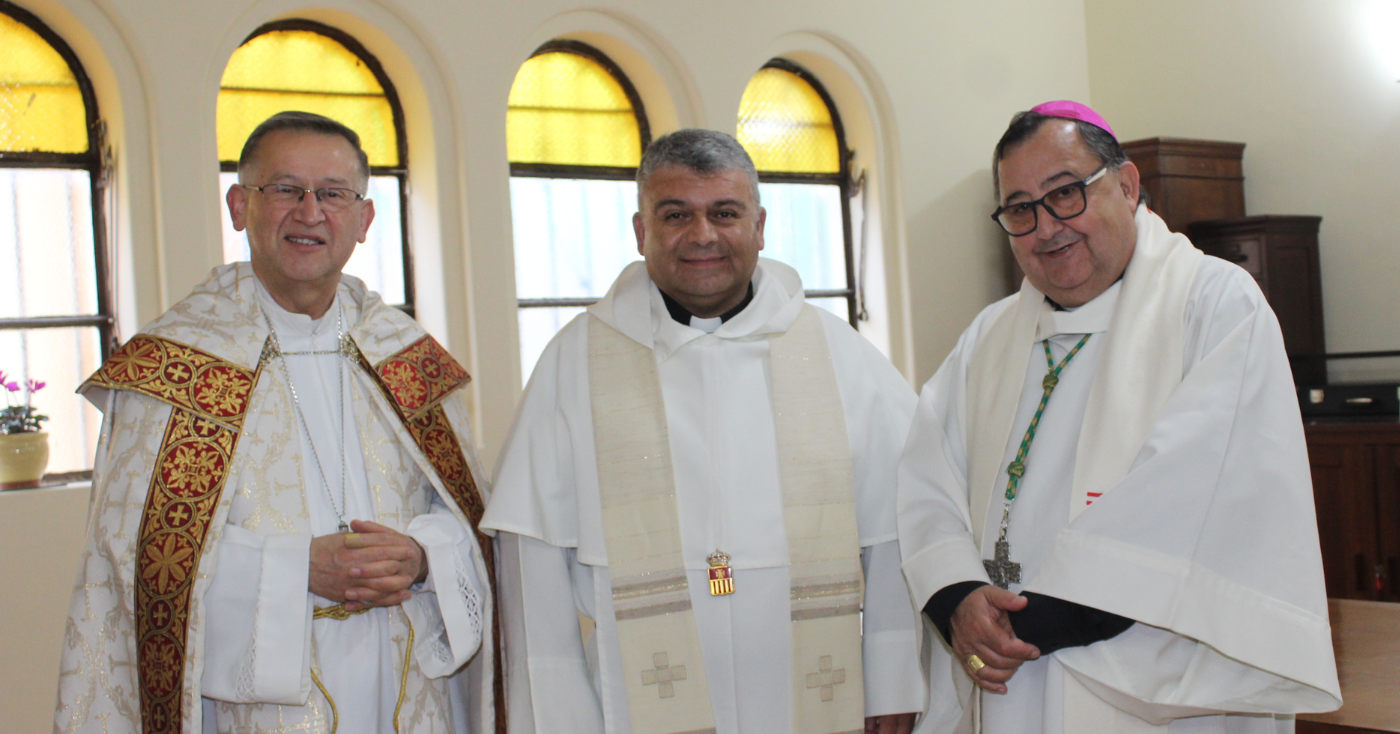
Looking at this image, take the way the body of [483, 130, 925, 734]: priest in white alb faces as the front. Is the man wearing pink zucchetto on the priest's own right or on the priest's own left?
on the priest's own left

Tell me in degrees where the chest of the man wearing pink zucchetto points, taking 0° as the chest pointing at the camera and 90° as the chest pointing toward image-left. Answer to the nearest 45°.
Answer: approximately 45°

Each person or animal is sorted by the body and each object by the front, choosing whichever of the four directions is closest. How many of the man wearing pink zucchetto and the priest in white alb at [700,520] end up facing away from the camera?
0

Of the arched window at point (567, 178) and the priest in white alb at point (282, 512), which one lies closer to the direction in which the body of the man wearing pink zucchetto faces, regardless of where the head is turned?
the priest in white alb

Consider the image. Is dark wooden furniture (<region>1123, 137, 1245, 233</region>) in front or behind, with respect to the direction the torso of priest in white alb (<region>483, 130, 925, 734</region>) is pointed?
behind

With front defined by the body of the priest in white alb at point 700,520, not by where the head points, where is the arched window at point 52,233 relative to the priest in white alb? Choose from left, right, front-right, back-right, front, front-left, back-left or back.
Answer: back-right

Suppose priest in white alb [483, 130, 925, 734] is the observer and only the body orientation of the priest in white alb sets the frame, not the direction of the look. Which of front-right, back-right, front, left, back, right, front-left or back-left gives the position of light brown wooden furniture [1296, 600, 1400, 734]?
left

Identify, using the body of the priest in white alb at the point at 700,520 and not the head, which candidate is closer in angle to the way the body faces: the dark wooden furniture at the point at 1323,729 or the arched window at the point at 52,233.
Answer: the dark wooden furniture

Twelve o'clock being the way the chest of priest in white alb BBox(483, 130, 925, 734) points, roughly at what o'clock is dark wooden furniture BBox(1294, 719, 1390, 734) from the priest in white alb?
The dark wooden furniture is roughly at 9 o'clock from the priest in white alb.

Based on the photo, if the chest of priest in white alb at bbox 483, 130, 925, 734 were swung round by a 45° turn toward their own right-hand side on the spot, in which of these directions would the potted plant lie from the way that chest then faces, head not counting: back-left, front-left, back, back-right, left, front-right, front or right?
right

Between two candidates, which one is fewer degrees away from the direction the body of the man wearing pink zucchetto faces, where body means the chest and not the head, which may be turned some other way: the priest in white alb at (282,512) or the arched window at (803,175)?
the priest in white alb

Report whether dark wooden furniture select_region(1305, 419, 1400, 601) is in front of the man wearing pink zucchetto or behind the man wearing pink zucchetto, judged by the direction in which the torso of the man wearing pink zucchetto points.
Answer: behind
